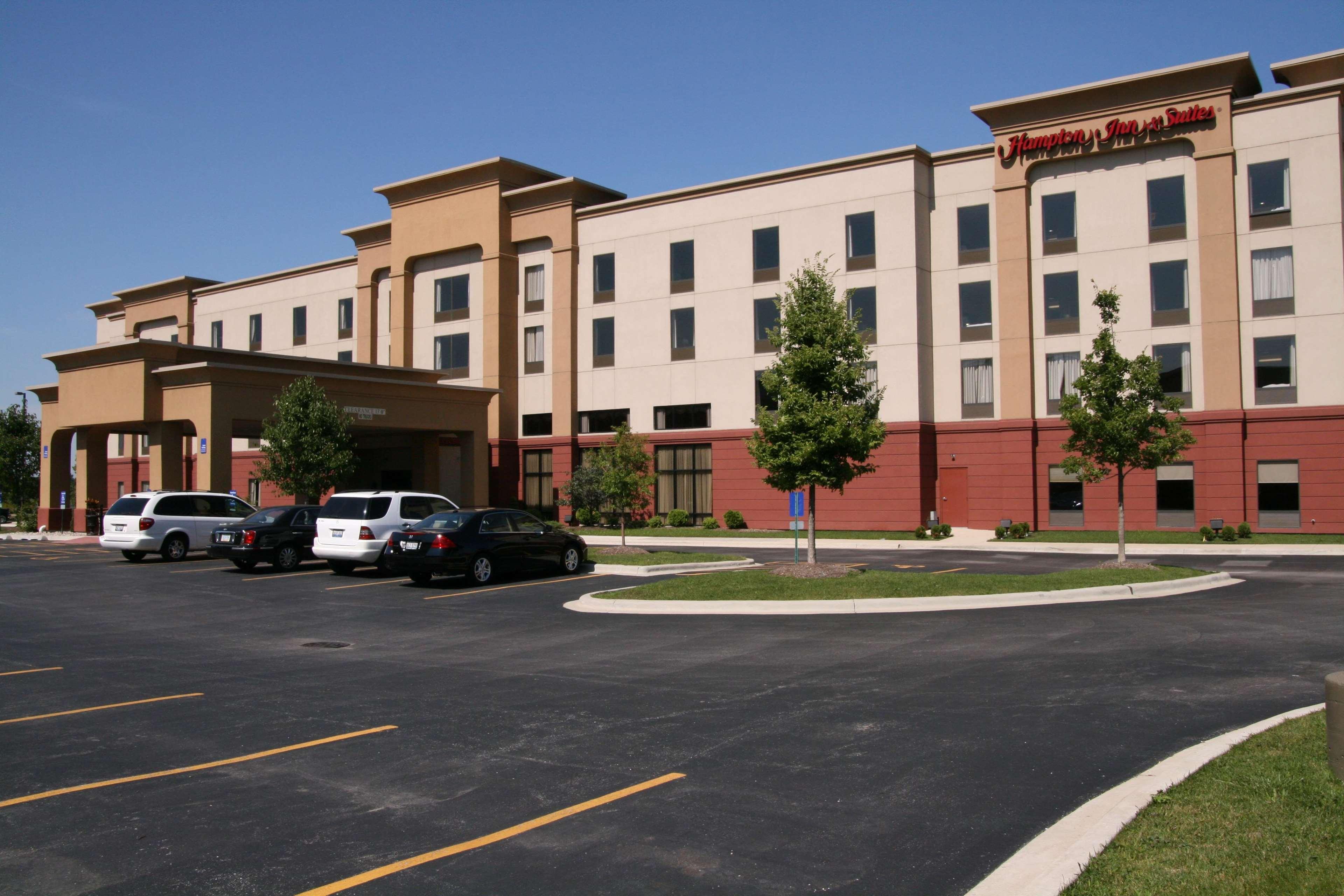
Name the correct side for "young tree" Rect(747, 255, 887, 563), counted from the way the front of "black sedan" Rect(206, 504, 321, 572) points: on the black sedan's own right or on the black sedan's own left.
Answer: on the black sedan's own right

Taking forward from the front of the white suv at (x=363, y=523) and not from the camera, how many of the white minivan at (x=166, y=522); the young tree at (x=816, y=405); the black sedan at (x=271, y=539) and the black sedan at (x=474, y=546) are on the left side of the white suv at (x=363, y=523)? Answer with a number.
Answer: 2

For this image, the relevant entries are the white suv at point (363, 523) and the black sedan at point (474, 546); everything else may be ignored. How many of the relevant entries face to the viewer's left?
0

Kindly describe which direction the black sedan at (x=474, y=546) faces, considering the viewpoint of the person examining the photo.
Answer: facing away from the viewer and to the right of the viewer

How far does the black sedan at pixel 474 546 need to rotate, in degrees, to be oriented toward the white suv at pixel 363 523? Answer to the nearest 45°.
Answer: approximately 90° to its left

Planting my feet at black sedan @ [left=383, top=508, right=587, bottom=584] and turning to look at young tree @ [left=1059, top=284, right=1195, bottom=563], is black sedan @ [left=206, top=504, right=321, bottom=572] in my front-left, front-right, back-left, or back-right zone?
back-left

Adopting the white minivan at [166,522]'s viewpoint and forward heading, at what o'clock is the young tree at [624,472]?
The young tree is roughly at 2 o'clock from the white minivan.

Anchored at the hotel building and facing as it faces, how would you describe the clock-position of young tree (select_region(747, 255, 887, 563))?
The young tree is roughly at 11 o'clock from the hotel building.

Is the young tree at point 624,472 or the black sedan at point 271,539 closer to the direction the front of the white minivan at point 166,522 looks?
the young tree

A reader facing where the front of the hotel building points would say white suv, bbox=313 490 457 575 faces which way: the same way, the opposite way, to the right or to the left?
the opposite way

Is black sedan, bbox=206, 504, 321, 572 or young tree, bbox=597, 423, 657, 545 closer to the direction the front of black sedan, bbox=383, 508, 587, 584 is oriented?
the young tree

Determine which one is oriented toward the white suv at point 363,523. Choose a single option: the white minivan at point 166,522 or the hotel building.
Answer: the hotel building

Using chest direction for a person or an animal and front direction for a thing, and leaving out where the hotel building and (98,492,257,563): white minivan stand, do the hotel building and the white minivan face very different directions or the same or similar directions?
very different directions

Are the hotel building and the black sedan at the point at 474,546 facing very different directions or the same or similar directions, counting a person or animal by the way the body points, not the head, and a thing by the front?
very different directions

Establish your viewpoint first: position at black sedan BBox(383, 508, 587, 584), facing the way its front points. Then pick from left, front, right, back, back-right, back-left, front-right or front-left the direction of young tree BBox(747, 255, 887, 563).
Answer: front-right

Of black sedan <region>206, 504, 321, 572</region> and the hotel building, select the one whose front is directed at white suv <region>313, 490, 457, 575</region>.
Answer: the hotel building

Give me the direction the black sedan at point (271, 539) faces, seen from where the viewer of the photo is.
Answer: facing away from the viewer and to the right of the viewer

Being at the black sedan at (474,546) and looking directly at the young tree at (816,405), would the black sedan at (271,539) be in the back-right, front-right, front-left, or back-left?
back-left

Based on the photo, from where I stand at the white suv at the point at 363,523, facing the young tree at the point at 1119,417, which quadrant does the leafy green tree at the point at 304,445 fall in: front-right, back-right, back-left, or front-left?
back-left

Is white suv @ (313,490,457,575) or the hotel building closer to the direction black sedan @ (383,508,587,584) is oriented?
the hotel building
